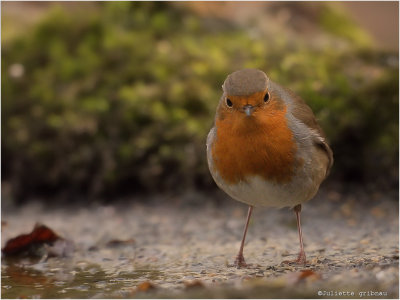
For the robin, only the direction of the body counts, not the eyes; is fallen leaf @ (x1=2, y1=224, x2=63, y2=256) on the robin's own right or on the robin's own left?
on the robin's own right

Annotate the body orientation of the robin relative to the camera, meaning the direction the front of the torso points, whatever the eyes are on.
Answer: toward the camera

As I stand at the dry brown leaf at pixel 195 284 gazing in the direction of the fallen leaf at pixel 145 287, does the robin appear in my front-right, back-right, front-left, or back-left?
back-right
